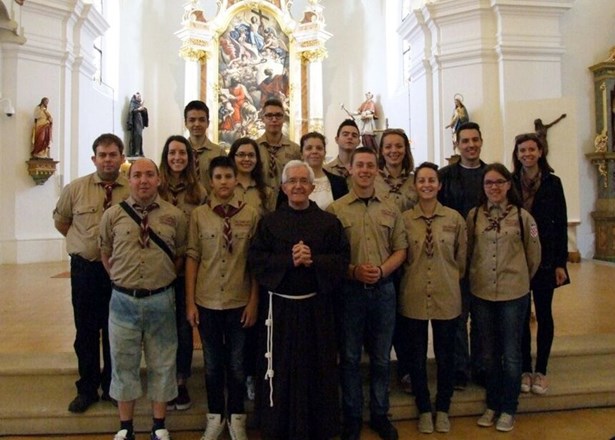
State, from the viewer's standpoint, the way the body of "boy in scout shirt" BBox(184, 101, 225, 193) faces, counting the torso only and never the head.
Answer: toward the camera

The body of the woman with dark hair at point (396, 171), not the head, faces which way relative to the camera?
toward the camera

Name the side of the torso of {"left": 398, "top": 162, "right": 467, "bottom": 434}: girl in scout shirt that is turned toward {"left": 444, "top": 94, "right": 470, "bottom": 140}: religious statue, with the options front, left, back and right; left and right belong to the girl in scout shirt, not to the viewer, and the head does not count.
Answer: back

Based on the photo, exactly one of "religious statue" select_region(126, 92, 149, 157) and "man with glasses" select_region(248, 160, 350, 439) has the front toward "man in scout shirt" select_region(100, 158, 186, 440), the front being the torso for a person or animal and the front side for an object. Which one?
the religious statue

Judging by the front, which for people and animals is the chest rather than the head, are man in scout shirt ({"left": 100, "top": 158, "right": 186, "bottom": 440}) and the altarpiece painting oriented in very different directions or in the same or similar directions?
same or similar directions

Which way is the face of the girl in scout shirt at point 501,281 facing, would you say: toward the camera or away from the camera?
toward the camera

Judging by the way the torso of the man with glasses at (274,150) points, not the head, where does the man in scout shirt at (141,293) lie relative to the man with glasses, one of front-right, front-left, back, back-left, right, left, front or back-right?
front-right

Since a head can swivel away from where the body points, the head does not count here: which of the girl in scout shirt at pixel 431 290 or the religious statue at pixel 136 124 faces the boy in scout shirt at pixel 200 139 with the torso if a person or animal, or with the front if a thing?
the religious statue

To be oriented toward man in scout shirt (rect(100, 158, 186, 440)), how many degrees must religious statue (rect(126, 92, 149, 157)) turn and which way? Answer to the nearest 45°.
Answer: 0° — it already faces them

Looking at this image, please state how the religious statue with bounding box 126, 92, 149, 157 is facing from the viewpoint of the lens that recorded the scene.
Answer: facing the viewer

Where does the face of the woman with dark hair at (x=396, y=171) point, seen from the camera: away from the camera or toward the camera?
toward the camera

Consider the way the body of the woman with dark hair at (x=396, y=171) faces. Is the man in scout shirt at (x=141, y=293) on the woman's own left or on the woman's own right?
on the woman's own right

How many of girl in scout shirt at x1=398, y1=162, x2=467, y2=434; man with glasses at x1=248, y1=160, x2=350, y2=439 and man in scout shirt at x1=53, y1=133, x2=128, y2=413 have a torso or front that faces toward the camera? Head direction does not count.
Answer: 3

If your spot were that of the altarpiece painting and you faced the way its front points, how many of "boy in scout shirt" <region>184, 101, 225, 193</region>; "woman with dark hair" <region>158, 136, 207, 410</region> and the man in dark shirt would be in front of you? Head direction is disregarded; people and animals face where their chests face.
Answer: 3
